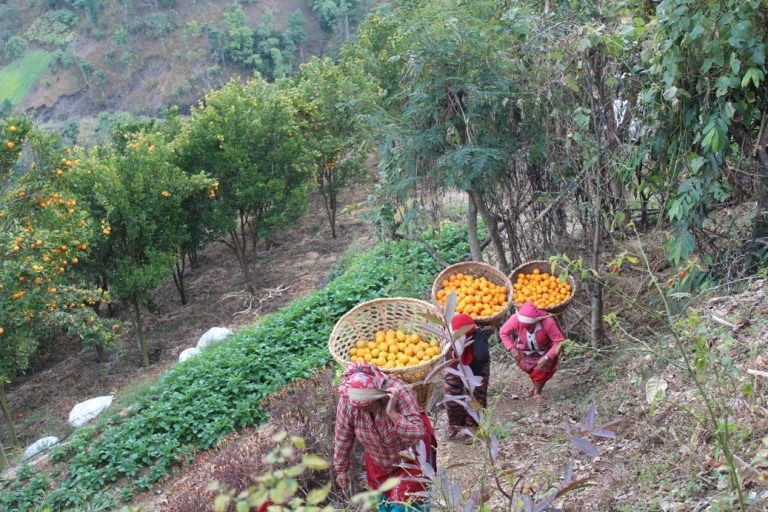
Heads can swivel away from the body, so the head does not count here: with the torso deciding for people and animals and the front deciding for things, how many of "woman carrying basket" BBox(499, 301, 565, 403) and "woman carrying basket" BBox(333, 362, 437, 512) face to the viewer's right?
0

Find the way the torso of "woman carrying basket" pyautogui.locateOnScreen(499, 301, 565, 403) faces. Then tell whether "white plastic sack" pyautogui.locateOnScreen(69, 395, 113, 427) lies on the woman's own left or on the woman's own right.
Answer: on the woman's own right

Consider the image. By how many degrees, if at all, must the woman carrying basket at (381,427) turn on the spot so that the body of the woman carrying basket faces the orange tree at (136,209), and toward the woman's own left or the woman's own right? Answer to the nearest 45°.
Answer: approximately 135° to the woman's own right

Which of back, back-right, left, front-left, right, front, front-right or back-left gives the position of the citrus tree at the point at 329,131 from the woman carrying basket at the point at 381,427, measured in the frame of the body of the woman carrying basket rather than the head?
back-right

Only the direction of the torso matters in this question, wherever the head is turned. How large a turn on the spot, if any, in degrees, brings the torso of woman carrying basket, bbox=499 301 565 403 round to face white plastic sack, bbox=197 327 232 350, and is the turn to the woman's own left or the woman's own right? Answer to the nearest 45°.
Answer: approximately 135° to the woman's own right

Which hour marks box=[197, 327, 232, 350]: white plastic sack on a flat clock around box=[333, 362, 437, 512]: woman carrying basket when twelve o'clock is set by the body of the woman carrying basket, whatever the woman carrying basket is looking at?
The white plastic sack is roughly at 4 o'clock from the woman carrying basket.

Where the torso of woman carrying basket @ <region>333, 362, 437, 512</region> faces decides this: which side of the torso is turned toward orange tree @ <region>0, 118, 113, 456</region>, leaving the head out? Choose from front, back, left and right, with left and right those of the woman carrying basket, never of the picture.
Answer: right

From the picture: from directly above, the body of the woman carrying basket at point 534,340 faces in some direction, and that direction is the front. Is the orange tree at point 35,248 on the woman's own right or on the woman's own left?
on the woman's own right

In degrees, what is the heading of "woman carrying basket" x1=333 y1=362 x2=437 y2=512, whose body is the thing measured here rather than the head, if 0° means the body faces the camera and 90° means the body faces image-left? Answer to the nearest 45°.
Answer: approximately 45°

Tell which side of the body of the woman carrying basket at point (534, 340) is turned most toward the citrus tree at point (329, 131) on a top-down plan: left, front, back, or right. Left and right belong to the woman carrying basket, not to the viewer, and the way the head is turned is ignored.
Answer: back

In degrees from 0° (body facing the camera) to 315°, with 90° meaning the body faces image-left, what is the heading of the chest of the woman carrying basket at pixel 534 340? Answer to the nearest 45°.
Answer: approximately 0°
